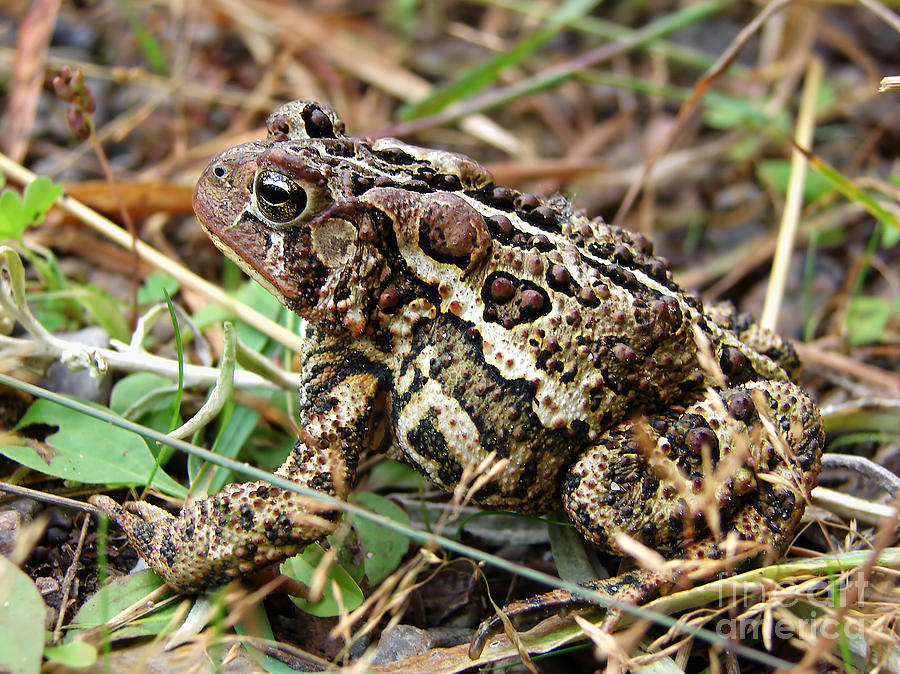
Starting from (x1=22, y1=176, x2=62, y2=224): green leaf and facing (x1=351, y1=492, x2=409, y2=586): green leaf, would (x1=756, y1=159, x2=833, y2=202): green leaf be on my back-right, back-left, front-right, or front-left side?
front-left

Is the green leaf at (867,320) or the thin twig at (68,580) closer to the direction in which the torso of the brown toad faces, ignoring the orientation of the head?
the thin twig

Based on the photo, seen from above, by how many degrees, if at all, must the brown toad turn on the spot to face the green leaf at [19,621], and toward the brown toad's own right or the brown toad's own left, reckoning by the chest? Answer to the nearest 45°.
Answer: approximately 45° to the brown toad's own left

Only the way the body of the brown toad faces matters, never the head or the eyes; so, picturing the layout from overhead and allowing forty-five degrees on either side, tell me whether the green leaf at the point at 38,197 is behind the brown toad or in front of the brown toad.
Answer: in front

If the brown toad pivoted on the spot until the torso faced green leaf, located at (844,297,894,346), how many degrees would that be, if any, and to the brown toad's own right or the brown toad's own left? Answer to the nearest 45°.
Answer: approximately 135° to the brown toad's own right

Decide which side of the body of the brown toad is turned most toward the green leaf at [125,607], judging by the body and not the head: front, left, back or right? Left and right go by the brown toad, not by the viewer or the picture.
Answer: front

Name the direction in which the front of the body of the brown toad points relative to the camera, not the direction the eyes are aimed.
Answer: to the viewer's left

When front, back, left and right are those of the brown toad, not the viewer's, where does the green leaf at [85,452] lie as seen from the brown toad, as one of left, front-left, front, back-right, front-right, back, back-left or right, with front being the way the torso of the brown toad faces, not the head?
front
